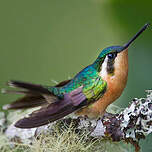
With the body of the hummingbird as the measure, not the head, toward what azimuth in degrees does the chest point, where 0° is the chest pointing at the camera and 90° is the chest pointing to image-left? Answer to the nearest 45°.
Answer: approximately 270°
